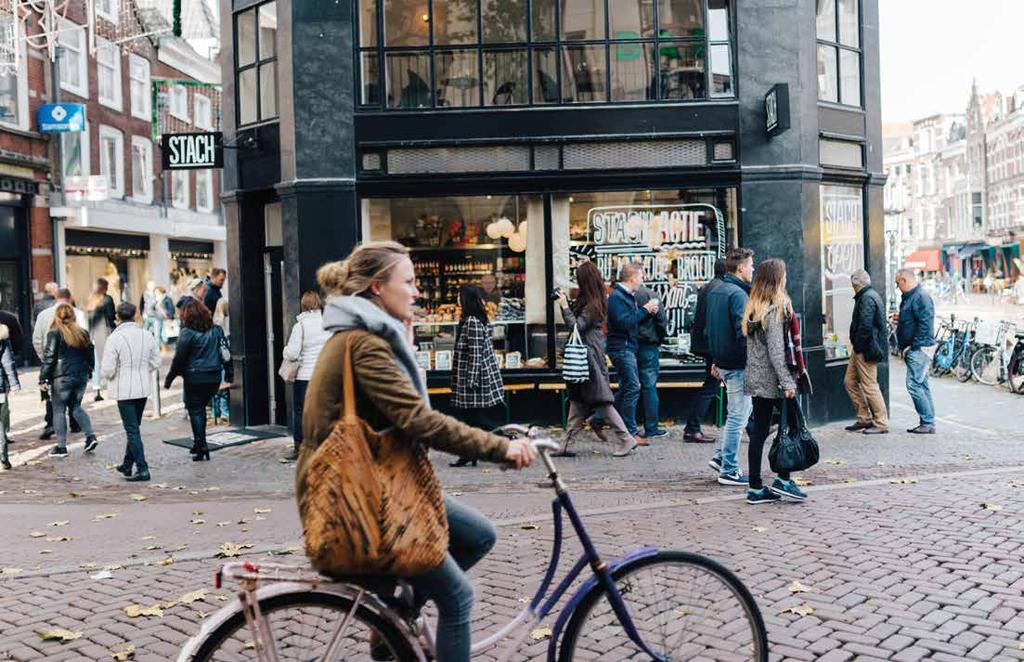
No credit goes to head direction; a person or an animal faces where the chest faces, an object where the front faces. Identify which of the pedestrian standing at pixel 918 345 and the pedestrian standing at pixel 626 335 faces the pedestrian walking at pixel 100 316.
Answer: the pedestrian standing at pixel 918 345

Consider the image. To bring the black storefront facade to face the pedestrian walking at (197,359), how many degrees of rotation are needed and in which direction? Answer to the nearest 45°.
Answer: approximately 45° to its right

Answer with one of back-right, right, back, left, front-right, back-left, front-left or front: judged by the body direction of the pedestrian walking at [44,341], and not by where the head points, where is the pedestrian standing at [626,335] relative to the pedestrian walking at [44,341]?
back-right

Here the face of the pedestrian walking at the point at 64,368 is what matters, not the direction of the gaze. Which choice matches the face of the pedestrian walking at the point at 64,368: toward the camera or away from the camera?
away from the camera

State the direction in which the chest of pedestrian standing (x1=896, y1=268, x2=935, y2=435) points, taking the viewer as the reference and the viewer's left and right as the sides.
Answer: facing to the left of the viewer

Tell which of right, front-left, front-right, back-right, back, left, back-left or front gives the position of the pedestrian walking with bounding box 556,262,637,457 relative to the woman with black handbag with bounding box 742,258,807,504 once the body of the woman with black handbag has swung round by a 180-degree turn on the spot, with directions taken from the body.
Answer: front-right

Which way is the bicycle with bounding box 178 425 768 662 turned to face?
to the viewer's right

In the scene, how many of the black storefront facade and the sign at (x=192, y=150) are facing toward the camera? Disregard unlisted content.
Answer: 2
